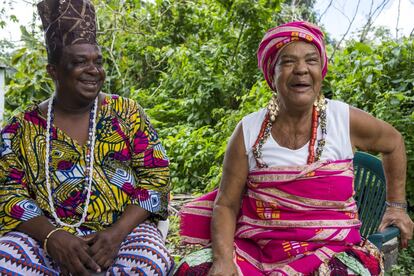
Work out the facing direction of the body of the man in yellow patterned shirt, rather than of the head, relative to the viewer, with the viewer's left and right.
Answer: facing the viewer

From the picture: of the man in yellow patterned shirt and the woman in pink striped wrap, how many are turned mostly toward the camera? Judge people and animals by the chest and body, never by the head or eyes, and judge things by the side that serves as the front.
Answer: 2

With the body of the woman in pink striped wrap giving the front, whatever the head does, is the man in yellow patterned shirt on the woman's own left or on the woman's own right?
on the woman's own right

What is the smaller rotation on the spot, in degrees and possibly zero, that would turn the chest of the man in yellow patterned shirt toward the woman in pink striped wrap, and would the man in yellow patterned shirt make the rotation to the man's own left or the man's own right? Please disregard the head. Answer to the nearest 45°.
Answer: approximately 45° to the man's own left

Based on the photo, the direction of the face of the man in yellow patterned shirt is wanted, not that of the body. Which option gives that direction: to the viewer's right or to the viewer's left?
to the viewer's right

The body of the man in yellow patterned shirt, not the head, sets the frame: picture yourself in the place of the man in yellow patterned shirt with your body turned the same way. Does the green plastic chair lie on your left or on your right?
on your left
